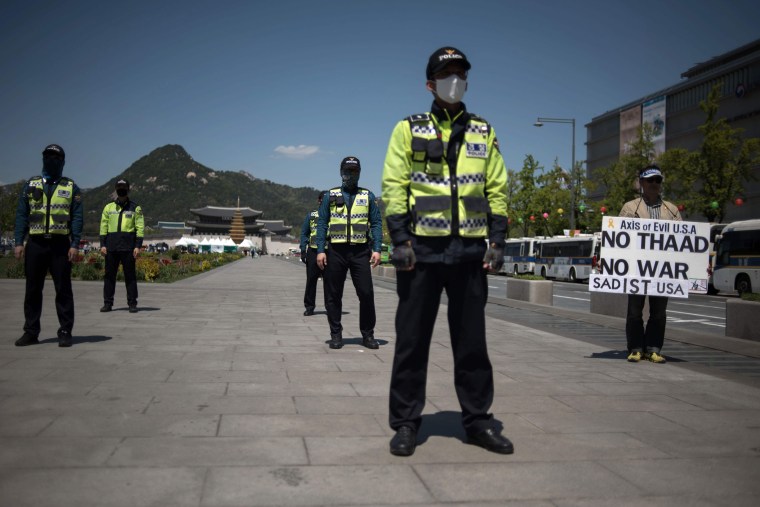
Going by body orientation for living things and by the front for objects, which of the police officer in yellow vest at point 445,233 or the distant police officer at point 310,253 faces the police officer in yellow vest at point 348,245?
the distant police officer

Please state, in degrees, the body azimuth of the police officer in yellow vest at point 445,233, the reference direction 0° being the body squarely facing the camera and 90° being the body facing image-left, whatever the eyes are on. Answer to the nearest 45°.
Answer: approximately 0°

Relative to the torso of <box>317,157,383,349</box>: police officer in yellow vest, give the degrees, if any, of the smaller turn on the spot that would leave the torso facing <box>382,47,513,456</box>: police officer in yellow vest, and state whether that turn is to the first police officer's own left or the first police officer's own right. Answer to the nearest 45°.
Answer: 0° — they already face them

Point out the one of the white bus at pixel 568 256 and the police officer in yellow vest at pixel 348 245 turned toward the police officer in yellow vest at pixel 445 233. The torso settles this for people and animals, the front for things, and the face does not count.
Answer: the police officer in yellow vest at pixel 348 245

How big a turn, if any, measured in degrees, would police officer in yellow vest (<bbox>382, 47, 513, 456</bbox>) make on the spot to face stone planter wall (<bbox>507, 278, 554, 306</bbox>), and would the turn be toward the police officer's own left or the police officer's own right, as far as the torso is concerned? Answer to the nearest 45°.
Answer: approximately 180°
